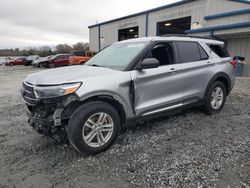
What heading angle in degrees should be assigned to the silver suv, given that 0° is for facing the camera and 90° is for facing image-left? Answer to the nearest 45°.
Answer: approximately 45°

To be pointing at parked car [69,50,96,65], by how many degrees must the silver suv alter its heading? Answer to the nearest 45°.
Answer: approximately 135° to its right

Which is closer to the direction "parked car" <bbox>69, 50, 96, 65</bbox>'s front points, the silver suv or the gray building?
the silver suv

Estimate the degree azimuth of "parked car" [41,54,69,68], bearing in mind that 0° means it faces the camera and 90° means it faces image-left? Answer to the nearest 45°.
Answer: approximately 45°
